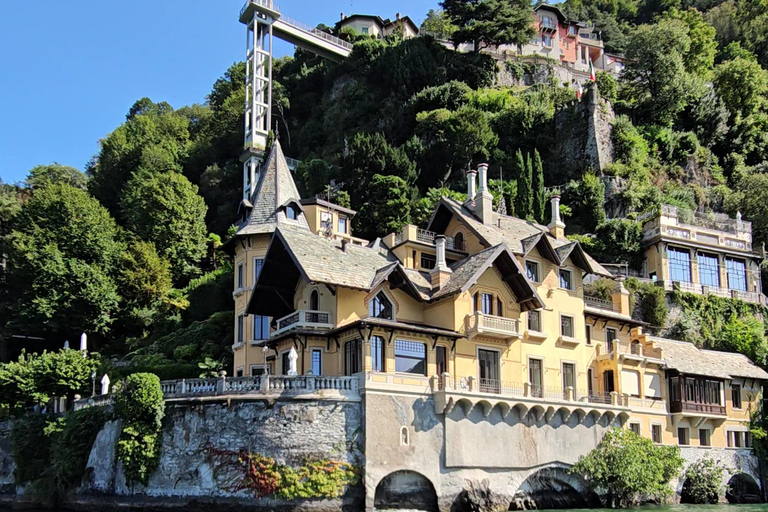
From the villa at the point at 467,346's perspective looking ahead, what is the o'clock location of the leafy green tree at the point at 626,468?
The leafy green tree is roughly at 10 o'clock from the villa.

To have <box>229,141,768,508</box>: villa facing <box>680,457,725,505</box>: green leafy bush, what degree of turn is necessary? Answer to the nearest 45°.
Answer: approximately 90° to its left

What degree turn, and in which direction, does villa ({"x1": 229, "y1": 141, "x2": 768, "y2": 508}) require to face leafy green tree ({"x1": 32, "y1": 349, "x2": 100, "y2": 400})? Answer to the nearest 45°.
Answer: approximately 135° to its right

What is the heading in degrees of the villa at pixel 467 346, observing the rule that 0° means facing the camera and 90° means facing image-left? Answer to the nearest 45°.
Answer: approximately 315°
